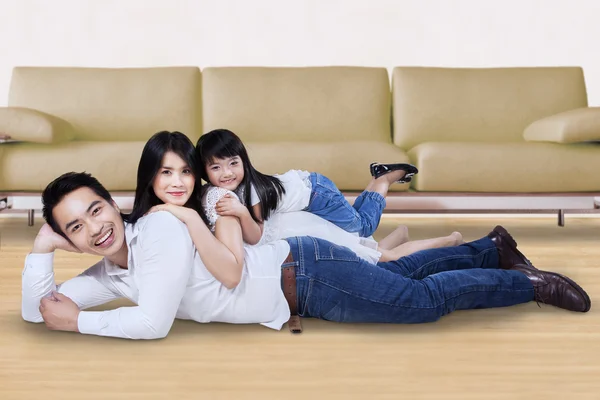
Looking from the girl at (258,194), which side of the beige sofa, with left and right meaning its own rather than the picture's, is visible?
front

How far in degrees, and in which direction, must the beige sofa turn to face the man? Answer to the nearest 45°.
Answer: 0° — it already faces them

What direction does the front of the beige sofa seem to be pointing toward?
toward the camera
